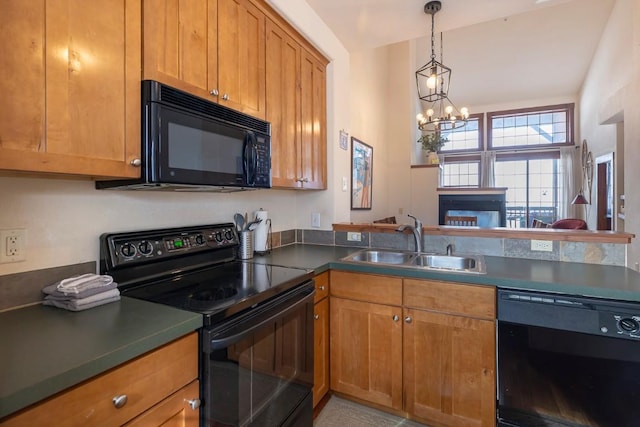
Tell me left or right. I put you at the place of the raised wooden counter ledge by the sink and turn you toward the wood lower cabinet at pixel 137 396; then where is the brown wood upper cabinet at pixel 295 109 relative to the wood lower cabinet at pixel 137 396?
right

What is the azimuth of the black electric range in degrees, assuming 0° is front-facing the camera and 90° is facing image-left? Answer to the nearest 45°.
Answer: approximately 315°

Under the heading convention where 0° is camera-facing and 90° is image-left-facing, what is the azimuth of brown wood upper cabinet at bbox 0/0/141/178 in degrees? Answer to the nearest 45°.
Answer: approximately 315°

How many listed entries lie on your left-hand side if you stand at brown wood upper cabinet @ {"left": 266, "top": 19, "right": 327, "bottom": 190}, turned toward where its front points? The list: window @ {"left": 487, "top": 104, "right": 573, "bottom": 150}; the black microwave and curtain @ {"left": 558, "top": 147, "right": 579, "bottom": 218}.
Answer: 2

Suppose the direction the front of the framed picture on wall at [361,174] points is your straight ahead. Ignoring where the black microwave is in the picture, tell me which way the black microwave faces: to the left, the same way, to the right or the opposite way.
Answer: the same way

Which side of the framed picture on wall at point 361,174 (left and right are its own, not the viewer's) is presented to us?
right

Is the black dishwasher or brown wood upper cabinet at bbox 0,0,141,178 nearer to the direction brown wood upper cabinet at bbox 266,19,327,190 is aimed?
the black dishwasher

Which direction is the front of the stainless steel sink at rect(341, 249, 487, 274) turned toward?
toward the camera

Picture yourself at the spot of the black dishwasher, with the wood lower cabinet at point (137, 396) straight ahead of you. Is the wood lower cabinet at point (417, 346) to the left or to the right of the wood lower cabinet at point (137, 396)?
right

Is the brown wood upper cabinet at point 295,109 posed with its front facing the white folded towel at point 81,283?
no

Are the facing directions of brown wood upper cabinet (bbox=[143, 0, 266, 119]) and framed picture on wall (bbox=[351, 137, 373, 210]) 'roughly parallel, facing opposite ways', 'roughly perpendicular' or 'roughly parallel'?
roughly parallel
